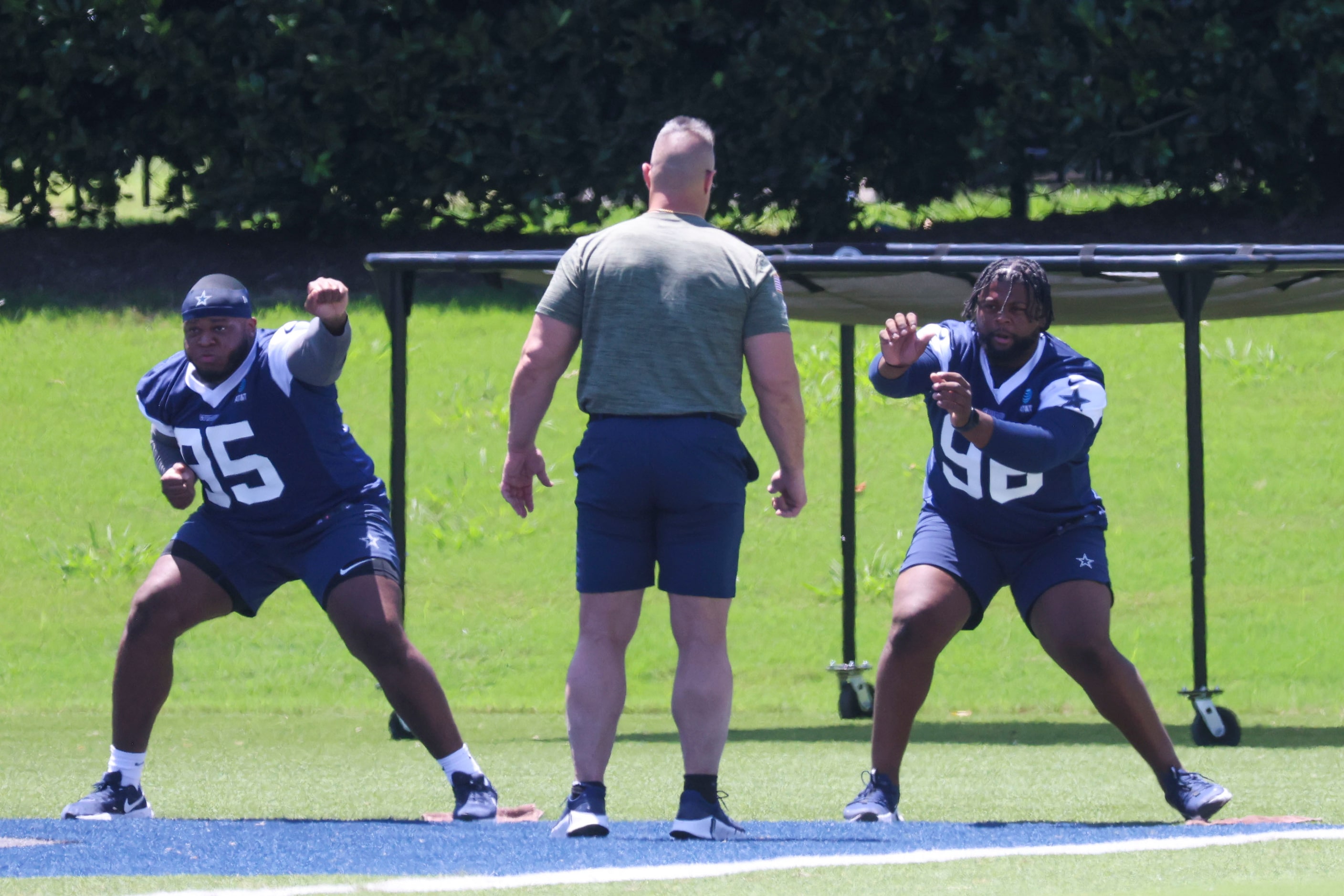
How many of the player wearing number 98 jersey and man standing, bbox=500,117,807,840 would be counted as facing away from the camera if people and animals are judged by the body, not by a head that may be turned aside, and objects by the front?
1

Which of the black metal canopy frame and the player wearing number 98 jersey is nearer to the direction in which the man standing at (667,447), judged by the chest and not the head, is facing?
the black metal canopy frame

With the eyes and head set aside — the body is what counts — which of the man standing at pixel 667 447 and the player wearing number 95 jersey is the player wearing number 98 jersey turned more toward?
the man standing

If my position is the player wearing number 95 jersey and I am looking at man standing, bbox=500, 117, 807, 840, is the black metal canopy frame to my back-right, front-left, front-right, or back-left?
front-left

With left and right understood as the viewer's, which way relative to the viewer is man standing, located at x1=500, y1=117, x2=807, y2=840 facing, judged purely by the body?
facing away from the viewer

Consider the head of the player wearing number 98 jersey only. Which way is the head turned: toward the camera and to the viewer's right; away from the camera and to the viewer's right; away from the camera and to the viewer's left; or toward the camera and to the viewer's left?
toward the camera and to the viewer's left

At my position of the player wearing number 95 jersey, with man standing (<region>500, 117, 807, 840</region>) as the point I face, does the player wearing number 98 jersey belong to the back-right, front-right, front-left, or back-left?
front-left

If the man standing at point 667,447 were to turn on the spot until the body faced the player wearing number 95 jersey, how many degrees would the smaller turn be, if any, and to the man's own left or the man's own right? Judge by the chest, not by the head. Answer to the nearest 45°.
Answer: approximately 45° to the man's own left

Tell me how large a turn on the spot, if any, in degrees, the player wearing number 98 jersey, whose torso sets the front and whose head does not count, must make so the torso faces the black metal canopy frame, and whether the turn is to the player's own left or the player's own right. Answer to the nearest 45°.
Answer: approximately 180°

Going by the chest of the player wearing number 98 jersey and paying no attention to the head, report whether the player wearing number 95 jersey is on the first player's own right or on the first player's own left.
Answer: on the first player's own right

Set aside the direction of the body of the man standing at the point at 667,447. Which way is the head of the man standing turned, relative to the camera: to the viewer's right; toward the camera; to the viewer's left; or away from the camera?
away from the camera

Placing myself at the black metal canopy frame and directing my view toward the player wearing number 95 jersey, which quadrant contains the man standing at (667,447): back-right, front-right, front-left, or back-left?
front-left

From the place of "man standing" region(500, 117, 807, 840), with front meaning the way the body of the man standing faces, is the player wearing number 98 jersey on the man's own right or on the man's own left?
on the man's own right

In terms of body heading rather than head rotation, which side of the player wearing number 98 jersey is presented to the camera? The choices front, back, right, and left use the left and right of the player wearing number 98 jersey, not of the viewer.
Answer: front

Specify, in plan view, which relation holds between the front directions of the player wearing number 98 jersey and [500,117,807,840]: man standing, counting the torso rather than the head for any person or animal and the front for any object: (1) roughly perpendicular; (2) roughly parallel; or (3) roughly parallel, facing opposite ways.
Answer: roughly parallel, facing opposite ways
